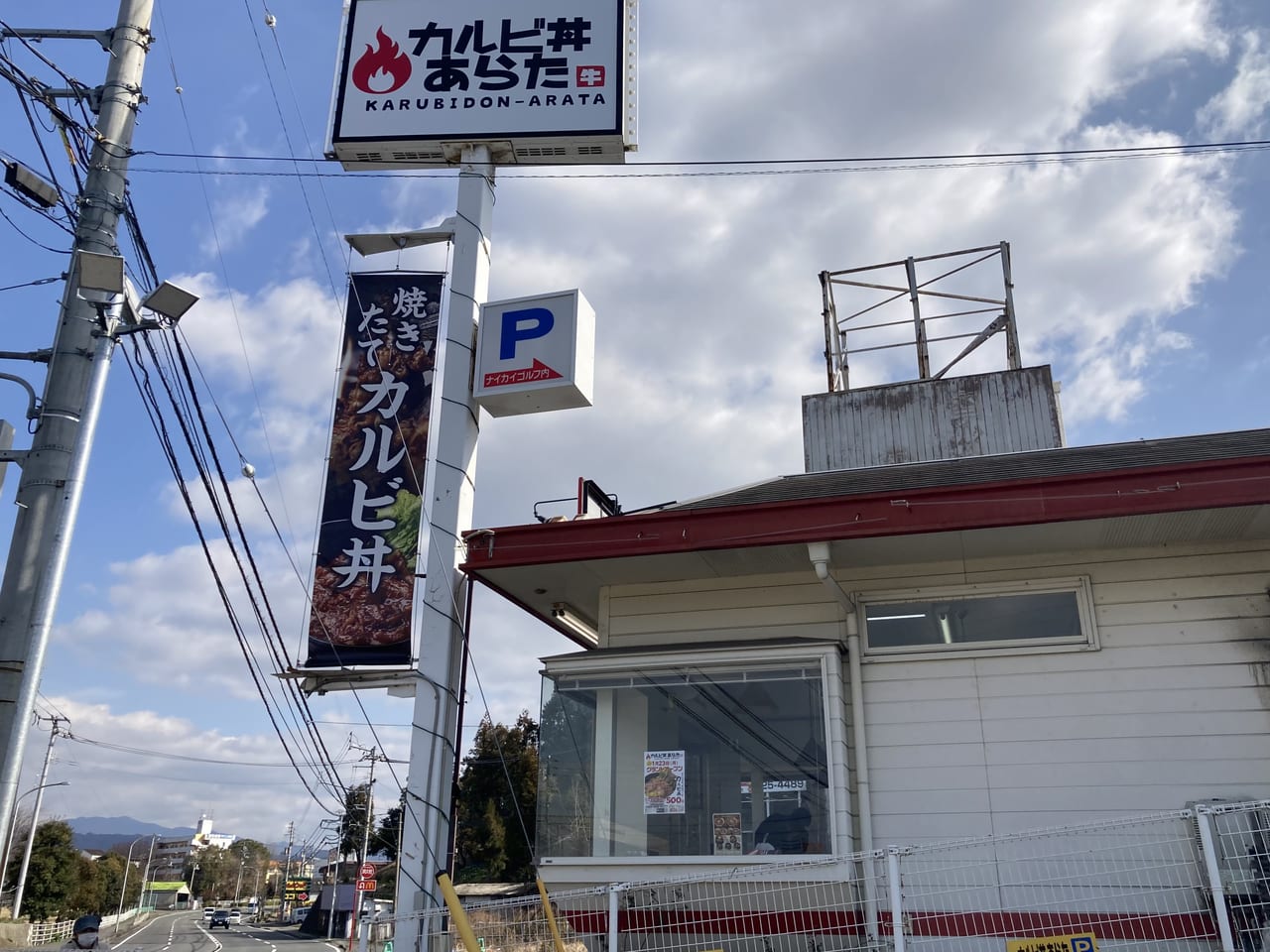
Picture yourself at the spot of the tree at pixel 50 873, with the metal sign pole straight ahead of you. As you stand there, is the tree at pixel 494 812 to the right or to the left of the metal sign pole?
left

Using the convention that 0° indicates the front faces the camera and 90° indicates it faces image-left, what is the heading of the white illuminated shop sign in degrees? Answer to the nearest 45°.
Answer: approximately 0°

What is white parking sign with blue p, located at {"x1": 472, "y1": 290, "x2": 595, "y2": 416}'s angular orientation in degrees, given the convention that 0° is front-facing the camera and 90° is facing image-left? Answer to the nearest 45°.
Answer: approximately 45°
